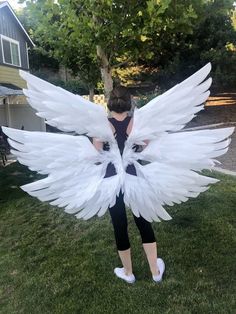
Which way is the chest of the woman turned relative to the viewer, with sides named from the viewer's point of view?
facing away from the viewer

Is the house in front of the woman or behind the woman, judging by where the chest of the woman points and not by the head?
in front

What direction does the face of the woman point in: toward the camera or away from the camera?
away from the camera
